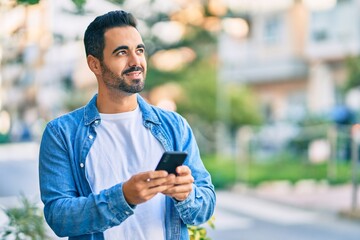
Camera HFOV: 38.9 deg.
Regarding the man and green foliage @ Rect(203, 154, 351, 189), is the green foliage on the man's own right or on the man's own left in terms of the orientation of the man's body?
on the man's own left

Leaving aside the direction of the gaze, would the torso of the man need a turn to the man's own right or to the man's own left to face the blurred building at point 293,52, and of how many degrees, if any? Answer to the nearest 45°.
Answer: approximately 135° to the man's own left

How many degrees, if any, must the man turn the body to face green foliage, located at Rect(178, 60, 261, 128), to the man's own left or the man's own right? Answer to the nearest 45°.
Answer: approximately 135° to the man's own left

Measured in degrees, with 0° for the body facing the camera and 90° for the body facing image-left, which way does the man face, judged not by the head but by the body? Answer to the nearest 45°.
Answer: approximately 315°
